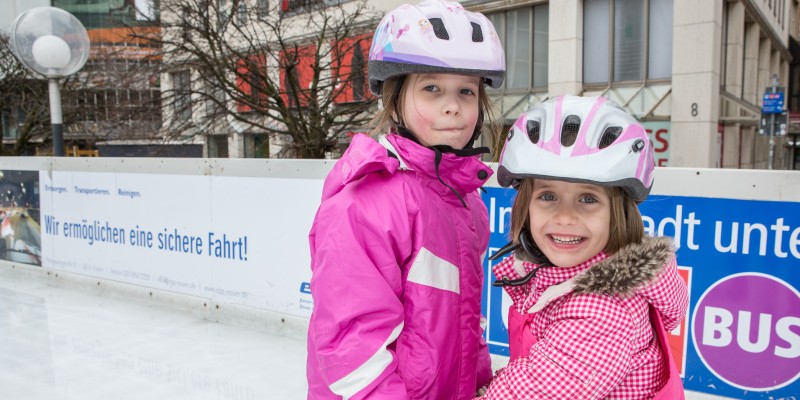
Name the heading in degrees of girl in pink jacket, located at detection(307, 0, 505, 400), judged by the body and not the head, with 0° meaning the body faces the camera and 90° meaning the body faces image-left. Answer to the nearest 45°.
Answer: approximately 315°

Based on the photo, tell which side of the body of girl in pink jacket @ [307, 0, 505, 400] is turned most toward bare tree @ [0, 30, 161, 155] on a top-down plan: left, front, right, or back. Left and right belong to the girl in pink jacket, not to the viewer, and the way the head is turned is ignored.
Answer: back

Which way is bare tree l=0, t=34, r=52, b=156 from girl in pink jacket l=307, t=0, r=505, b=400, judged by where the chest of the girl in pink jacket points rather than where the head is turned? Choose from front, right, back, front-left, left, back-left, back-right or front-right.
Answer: back

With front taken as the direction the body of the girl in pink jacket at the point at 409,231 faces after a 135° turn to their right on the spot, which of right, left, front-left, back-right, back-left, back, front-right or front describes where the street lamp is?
front-right

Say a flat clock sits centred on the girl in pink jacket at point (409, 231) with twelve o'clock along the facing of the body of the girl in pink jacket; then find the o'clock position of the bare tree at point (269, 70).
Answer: The bare tree is roughly at 7 o'clock from the girl in pink jacket.

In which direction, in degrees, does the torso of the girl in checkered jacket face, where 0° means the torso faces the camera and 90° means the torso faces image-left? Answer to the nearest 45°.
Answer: approximately 45°

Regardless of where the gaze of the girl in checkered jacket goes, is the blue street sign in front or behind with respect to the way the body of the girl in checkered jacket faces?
behind

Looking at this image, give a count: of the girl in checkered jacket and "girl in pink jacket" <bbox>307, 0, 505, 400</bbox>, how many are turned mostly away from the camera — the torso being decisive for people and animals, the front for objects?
0

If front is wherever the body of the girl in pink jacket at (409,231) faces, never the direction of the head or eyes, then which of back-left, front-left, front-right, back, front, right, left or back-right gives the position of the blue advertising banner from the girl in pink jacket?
left

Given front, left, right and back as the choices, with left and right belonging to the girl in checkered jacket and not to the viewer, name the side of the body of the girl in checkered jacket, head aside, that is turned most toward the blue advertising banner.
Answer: back

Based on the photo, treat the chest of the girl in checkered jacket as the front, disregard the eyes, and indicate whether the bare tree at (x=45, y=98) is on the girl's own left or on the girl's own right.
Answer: on the girl's own right

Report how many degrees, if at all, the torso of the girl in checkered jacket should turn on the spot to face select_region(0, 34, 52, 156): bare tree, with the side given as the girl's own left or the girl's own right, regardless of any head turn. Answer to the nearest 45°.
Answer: approximately 90° to the girl's own right
